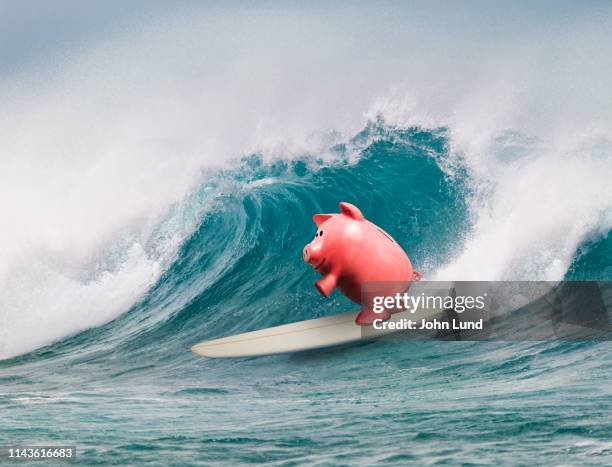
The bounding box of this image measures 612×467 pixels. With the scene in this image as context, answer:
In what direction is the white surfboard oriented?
to the viewer's left
